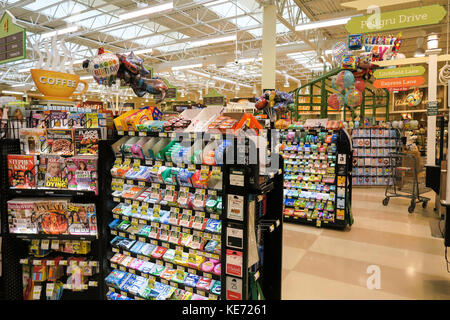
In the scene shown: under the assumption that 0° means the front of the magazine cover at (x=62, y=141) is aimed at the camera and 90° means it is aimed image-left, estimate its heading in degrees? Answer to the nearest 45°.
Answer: approximately 0°

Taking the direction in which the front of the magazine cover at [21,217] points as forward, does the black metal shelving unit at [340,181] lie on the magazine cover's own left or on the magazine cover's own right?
on the magazine cover's own left

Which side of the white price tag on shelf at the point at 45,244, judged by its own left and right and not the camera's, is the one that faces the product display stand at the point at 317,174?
left

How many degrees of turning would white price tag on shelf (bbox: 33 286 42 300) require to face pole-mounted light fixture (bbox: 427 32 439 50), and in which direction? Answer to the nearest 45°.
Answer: approximately 90° to its left

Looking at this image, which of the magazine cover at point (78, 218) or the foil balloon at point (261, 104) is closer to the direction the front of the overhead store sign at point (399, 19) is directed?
the magazine cover

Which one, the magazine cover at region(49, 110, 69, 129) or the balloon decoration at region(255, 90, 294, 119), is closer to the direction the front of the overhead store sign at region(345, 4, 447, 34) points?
the magazine cover
